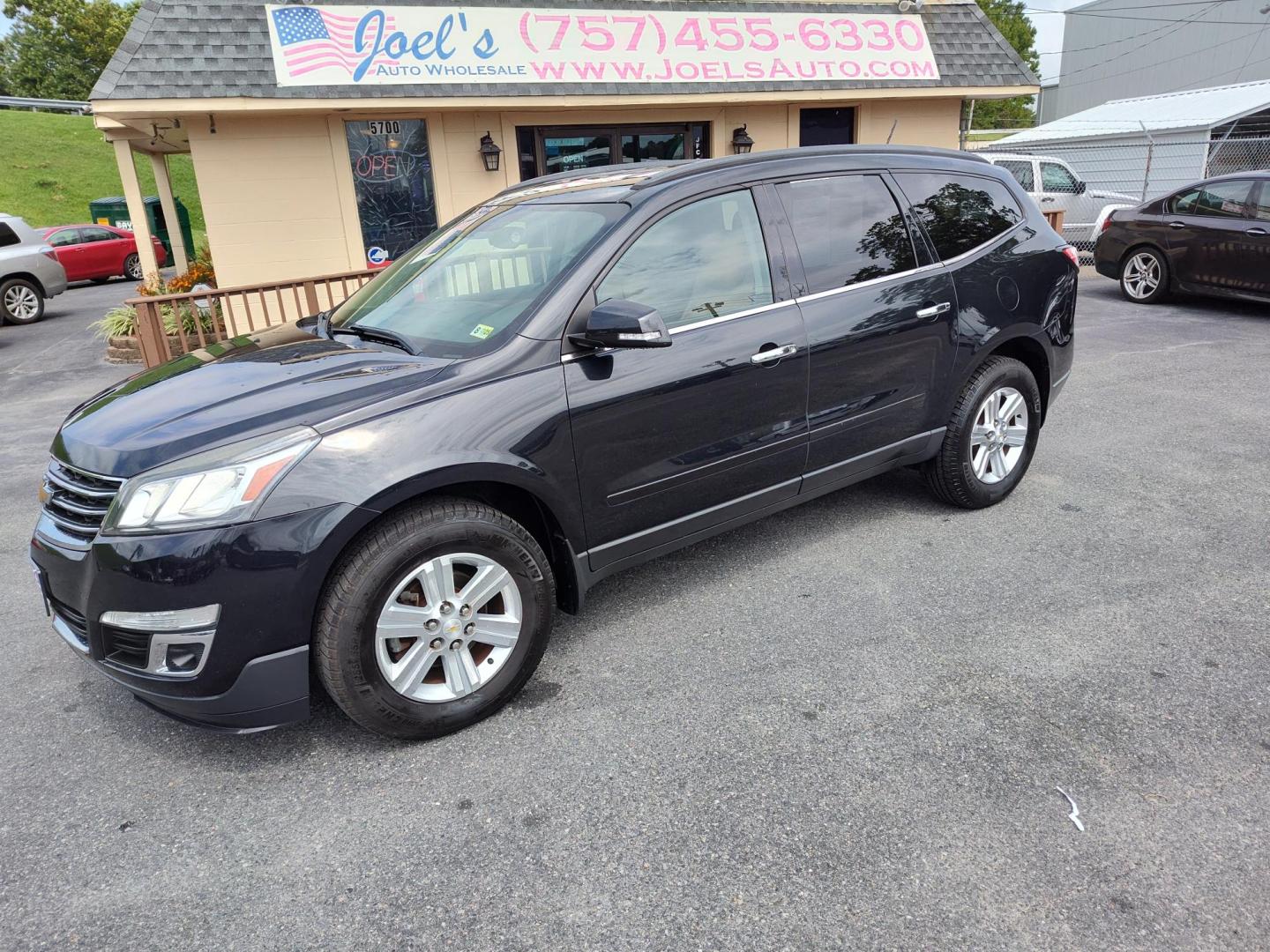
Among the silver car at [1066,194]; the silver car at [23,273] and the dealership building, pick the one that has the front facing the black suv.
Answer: the dealership building

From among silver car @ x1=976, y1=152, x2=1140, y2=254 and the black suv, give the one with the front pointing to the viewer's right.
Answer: the silver car

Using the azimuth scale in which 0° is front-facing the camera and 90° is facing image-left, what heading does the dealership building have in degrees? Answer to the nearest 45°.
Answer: approximately 0°

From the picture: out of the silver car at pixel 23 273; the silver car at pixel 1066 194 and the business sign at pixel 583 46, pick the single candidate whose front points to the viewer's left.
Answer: the silver car at pixel 23 273

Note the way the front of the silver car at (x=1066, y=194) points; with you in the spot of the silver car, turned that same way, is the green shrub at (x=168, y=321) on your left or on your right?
on your right

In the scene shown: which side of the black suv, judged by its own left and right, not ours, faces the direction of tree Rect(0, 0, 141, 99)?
right

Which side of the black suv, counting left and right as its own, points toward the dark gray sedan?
back

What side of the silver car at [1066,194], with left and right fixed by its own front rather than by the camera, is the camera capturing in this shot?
right

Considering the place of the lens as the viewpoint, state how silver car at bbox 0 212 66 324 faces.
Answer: facing to the left of the viewer

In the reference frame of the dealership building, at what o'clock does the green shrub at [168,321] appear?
The green shrub is roughly at 2 o'clock from the dealership building.

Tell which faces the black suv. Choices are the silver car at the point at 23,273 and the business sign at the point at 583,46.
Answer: the business sign
